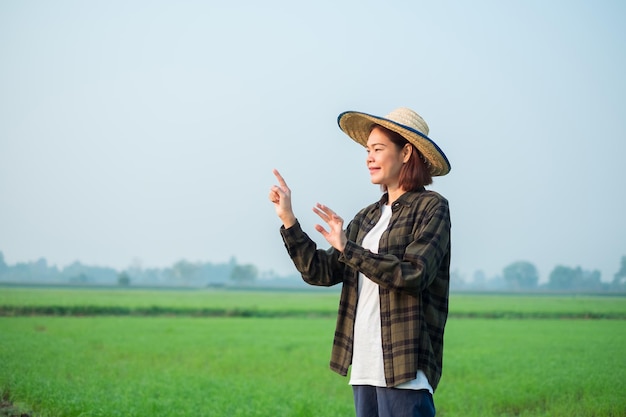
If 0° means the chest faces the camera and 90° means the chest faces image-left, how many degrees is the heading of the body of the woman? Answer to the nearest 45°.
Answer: approximately 45°
